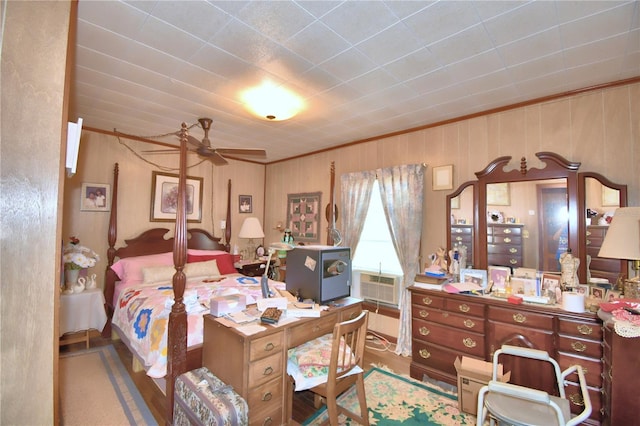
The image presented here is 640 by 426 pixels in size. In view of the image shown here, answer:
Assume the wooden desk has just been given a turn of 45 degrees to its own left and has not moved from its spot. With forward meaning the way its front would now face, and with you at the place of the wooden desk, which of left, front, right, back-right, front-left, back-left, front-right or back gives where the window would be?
front-left

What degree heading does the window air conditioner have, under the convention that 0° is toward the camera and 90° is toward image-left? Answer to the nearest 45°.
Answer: approximately 45°

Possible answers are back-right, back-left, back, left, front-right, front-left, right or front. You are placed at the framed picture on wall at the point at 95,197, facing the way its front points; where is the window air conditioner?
front-left

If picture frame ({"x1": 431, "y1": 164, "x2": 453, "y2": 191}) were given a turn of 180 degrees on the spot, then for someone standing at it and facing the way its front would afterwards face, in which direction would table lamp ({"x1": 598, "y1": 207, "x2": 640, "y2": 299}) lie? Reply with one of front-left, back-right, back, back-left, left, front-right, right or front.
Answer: right

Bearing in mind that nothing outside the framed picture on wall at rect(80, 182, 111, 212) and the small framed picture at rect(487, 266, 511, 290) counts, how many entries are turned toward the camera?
2

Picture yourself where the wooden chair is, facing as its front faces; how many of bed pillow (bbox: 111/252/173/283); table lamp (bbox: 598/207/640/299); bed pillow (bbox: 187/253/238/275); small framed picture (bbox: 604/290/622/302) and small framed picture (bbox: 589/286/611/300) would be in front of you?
2

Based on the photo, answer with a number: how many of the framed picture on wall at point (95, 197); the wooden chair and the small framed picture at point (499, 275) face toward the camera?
2

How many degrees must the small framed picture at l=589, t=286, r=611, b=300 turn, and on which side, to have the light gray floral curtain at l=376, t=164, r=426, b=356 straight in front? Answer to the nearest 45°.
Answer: approximately 45° to its right

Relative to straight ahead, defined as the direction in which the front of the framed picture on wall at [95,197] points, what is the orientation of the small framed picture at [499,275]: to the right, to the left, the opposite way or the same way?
to the right

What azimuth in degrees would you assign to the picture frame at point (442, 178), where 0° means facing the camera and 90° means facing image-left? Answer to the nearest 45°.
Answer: approximately 45°
